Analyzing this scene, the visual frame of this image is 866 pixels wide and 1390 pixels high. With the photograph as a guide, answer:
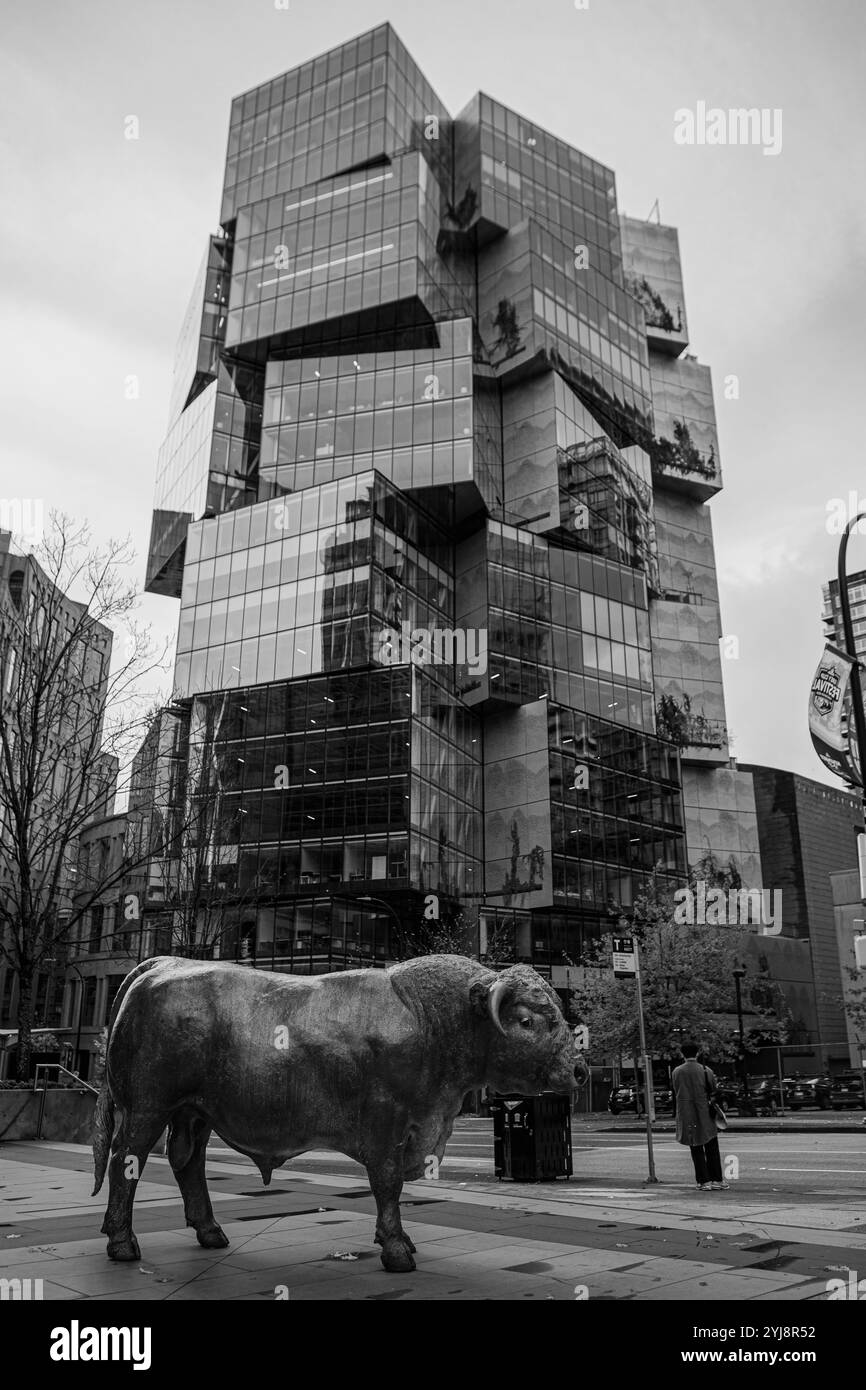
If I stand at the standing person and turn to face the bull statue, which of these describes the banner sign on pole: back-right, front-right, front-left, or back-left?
back-left

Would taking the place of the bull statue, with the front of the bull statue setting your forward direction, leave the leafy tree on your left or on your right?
on your left

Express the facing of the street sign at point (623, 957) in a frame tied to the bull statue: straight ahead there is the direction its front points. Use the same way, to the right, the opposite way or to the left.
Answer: to the right

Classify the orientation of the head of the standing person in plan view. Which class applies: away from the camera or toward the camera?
away from the camera

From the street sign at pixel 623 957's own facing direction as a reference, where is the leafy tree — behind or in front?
behind

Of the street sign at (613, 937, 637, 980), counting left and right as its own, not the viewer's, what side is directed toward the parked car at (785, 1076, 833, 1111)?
back

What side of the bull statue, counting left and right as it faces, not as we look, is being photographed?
right

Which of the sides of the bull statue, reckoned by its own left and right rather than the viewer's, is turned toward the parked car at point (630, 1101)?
left

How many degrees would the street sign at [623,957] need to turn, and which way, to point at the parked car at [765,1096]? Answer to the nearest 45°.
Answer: approximately 180°

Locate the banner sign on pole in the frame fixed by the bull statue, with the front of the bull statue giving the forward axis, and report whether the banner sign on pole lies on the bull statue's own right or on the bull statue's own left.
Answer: on the bull statue's own left

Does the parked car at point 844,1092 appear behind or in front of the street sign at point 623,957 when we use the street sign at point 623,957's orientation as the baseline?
behind

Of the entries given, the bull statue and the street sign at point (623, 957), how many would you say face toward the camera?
1
